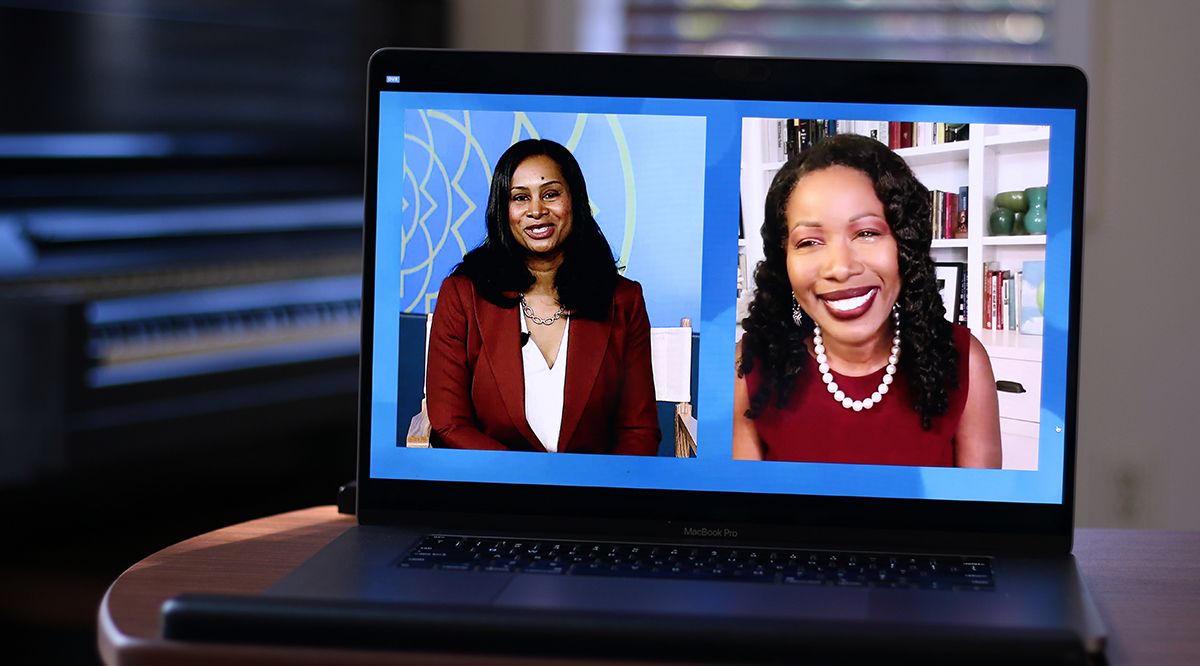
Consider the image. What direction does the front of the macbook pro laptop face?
toward the camera

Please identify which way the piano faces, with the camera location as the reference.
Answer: facing the viewer and to the right of the viewer

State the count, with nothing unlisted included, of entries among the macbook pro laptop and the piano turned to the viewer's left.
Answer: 0

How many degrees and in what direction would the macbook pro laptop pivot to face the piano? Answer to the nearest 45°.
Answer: approximately 135° to its right
